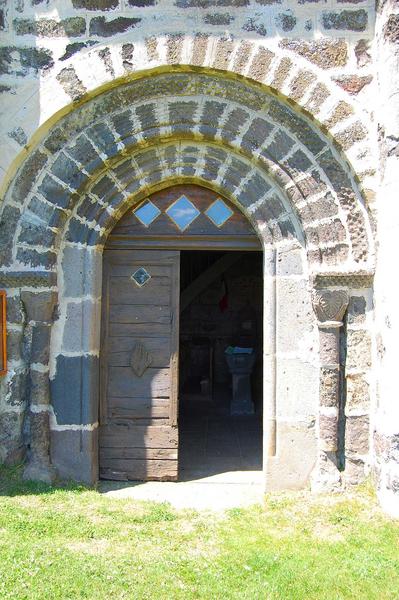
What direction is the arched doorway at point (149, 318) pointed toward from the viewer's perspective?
toward the camera
